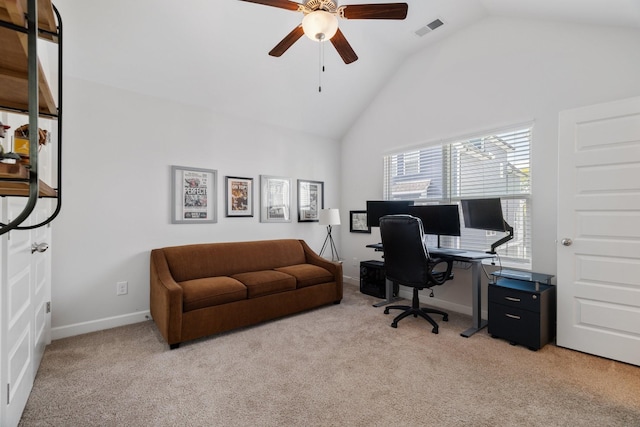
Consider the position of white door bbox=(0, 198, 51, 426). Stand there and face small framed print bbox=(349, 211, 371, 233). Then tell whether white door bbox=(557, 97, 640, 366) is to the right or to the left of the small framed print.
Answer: right

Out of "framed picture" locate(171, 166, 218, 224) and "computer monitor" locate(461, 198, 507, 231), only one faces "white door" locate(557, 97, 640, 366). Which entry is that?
the framed picture

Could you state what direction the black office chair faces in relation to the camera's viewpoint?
facing away from the viewer and to the right of the viewer

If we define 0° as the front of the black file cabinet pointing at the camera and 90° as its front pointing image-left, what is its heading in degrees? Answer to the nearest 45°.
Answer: approximately 45°

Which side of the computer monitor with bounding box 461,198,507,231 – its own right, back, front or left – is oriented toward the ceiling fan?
front

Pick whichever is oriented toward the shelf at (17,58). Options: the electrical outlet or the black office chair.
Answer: the electrical outlet

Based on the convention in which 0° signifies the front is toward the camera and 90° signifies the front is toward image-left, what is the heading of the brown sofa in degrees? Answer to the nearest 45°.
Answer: approximately 315°

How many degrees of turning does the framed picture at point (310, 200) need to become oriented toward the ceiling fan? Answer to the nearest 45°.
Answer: approximately 45° to its right

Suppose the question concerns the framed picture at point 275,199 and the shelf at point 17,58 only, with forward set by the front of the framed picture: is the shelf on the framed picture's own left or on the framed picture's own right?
on the framed picture's own right

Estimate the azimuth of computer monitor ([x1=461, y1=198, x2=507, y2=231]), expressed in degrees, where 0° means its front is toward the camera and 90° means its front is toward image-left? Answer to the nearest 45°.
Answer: approximately 45°
